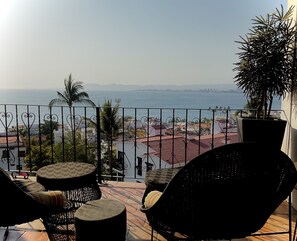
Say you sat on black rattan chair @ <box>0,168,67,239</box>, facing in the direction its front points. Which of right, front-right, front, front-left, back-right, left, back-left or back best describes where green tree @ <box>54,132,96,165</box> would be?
front-left

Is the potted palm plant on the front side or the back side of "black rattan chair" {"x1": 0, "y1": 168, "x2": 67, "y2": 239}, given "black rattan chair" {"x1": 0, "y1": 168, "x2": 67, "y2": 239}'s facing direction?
on the front side

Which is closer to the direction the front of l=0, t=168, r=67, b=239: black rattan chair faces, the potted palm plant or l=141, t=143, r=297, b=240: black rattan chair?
the potted palm plant

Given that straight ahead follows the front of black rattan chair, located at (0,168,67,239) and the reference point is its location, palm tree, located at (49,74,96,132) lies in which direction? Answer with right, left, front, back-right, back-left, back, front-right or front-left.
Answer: front-left

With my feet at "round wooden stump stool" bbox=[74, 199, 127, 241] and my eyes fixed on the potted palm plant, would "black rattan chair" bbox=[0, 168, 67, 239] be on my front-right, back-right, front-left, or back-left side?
back-left

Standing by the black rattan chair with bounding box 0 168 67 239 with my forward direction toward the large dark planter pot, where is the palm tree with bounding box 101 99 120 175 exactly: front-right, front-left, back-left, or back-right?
front-left

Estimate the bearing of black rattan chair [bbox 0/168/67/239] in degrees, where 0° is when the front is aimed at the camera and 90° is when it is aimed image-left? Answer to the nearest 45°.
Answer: approximately 225°

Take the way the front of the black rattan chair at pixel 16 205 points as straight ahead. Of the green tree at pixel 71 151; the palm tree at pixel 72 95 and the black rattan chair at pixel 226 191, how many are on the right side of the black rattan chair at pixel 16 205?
1
